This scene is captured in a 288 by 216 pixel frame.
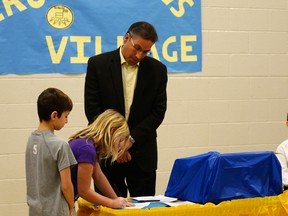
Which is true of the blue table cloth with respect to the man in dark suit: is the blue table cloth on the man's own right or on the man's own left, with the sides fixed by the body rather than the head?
on the man's own left

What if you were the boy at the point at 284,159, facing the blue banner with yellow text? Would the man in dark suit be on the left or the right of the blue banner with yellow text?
left

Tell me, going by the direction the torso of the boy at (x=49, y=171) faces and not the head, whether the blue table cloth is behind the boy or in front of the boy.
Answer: in front

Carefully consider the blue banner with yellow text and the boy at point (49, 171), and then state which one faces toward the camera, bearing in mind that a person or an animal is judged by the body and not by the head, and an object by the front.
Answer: the blue banner with yellow text

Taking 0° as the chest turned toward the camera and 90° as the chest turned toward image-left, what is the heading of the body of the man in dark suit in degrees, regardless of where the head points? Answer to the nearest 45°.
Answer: approximately 0°

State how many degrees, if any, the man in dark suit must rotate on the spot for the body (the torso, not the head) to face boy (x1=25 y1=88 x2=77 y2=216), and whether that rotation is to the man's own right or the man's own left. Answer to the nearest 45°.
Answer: approximately 45° to the man's own right

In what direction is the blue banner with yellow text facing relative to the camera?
toward the camera

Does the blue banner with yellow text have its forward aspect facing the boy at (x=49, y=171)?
yes

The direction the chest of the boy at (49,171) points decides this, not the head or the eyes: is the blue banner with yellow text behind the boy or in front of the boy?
in front

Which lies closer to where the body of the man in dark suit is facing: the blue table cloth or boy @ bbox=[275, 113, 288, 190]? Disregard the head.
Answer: the blue table cloth

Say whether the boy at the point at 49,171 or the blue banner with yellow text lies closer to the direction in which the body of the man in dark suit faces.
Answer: the boy

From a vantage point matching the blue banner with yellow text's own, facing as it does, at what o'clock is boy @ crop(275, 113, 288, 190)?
The boy is roughly at 10 o'clock from the blue banner with yellow text.

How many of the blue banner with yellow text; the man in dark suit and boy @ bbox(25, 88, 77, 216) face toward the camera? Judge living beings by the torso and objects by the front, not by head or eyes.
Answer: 2

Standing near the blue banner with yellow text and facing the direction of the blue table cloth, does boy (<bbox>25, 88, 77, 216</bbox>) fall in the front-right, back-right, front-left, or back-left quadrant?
front-right

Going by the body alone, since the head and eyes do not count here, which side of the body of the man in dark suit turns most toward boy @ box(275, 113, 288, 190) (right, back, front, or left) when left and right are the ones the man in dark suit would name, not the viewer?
left

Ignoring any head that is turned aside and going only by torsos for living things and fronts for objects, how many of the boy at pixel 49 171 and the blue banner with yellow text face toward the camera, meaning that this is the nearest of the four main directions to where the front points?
1

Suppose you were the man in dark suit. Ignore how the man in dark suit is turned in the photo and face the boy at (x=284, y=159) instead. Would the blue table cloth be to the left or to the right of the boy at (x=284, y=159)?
right
